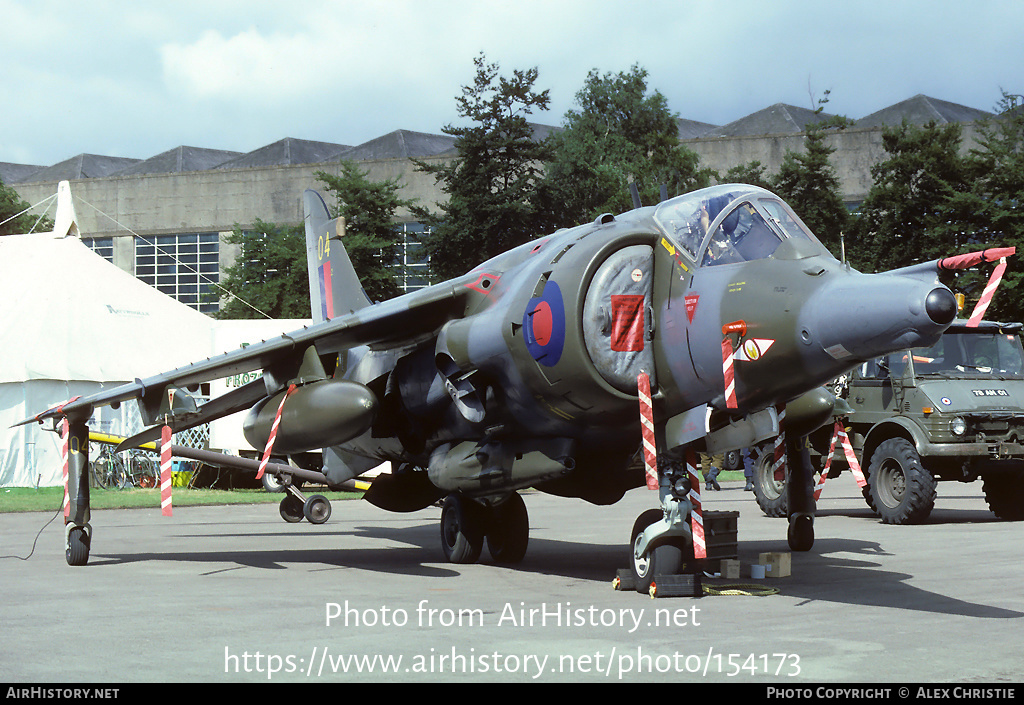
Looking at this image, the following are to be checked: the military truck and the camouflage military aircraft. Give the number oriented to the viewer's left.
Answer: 0

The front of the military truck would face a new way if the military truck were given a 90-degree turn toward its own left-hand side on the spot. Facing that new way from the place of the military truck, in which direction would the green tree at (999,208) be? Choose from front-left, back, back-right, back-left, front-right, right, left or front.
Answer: front-left

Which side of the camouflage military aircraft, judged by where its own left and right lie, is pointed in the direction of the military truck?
left

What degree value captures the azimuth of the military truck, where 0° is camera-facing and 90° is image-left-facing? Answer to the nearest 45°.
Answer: approximately 315°

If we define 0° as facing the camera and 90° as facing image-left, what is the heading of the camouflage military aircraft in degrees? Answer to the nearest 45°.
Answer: approximately 315°

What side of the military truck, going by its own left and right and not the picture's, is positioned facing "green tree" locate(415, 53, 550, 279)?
back

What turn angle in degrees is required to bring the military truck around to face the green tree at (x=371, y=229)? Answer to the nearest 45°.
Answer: approximately 180°

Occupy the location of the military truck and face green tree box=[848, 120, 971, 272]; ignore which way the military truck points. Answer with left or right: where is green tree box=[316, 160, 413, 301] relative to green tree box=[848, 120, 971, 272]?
left

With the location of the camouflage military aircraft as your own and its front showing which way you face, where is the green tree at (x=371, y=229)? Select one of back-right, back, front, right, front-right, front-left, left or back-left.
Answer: back-left

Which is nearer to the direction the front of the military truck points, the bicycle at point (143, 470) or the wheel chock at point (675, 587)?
the wheel chock

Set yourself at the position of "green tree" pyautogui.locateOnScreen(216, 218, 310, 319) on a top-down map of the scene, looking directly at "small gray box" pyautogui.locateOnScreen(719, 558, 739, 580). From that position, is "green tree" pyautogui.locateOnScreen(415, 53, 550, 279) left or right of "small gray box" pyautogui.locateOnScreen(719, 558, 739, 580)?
left

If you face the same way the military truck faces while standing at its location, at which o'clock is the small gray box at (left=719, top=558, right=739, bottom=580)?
The small gray box is roughly at 2 o'clock from the military truck.
